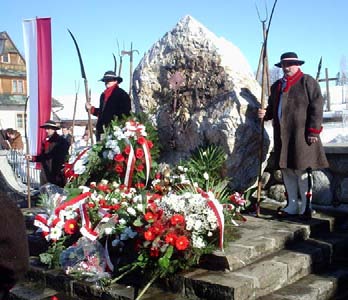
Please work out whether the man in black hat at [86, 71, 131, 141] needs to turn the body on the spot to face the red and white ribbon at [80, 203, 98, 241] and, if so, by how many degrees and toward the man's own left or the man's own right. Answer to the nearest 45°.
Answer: approximately 45° to the man's own left

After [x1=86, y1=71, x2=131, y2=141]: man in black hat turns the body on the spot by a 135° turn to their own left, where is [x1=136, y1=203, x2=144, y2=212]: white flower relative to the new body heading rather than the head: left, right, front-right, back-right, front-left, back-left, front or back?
right

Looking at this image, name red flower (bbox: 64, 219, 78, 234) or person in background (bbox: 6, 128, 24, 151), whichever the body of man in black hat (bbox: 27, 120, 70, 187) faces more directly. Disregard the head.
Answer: the red flower

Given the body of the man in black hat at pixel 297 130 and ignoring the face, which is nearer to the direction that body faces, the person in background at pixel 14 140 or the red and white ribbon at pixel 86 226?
the red and white ribbon

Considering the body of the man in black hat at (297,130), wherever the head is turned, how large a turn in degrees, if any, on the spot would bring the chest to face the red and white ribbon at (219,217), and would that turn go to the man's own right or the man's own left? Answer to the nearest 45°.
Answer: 0° — they already face it

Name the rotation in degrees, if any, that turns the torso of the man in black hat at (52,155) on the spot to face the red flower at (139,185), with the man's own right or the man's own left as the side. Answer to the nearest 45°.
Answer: approximately 45° to the man's own left

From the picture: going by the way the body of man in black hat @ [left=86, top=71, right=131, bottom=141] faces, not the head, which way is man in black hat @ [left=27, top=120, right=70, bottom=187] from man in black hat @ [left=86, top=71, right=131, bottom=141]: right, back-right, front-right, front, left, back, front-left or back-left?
right

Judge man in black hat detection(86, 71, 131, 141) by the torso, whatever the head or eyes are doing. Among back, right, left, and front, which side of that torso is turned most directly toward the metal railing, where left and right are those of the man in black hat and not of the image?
right

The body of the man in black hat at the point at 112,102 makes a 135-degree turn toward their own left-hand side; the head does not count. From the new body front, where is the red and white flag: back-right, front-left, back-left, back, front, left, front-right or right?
back-left

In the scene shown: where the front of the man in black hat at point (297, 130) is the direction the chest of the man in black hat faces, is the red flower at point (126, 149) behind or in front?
in front

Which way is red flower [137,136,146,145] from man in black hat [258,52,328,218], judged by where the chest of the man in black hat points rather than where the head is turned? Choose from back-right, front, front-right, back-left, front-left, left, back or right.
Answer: front-right

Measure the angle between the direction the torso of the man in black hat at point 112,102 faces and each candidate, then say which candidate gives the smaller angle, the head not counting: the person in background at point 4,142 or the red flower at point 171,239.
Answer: the red flower

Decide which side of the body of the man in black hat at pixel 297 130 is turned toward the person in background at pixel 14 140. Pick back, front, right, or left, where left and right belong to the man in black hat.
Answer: right

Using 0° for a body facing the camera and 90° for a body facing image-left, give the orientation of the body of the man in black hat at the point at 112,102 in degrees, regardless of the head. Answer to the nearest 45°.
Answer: approximately 45°
